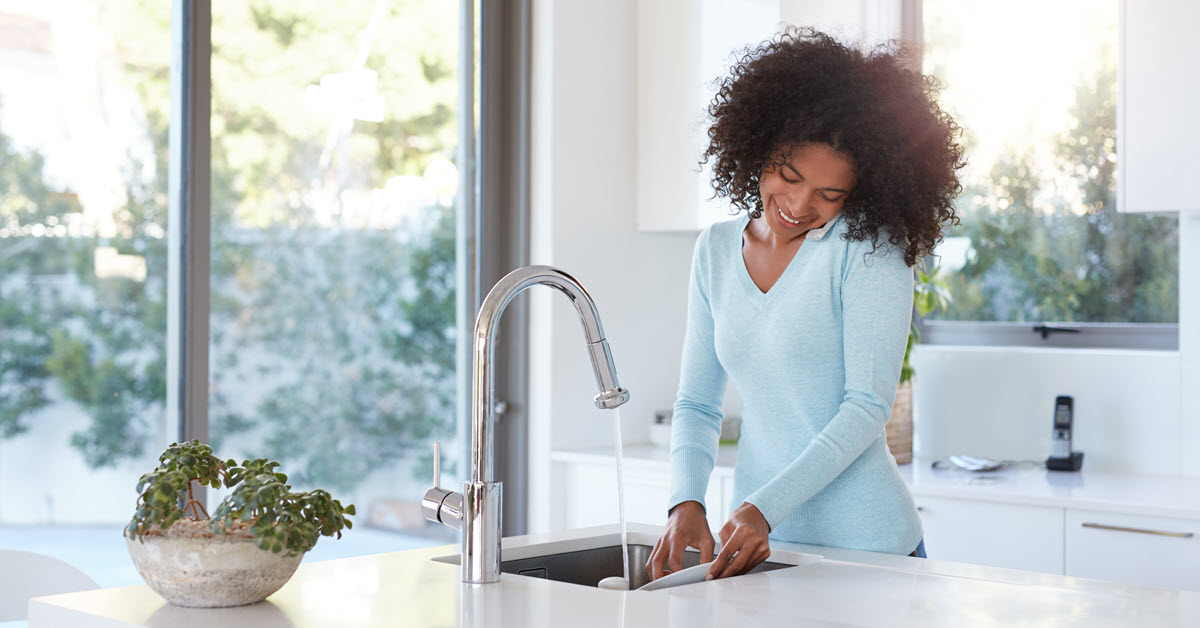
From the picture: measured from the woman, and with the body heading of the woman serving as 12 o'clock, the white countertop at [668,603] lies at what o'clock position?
The white countertop is roughly at 11 o'clock from the woman.

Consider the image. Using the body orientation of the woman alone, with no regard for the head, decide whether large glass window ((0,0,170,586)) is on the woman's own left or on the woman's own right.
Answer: on the woman's own right

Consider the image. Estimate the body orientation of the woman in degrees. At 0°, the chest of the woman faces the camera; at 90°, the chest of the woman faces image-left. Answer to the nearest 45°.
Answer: approximately 45°

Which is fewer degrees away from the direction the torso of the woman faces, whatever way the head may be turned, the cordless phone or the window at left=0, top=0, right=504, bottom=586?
the window

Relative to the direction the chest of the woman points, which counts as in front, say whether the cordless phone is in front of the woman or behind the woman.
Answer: behind

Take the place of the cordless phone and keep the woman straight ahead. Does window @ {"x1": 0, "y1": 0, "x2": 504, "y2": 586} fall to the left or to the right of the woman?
right

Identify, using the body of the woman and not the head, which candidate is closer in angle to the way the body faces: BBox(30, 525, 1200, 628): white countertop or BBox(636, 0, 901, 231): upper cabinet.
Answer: the white countertop

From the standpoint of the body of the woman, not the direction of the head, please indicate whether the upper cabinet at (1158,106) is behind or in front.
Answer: behind

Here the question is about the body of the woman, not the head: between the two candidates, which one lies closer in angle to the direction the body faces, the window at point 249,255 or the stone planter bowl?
the stone planter bowl
